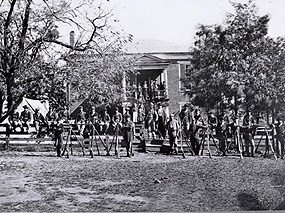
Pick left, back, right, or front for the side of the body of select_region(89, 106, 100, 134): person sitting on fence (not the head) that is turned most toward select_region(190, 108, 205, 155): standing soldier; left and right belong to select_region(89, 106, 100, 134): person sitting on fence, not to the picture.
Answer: left

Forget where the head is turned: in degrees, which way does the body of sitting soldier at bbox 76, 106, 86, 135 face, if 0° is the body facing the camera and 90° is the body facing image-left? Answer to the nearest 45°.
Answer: approximately 0°

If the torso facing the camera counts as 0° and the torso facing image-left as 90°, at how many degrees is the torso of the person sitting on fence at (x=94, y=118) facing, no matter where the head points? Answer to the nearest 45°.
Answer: approximately 0°

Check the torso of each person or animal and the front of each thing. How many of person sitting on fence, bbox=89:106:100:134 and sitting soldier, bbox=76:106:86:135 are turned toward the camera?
2

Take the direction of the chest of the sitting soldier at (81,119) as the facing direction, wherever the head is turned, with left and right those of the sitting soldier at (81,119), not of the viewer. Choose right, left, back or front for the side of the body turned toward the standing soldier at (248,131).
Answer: left

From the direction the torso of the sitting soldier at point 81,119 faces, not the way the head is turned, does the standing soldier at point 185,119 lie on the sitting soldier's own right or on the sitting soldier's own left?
on the sitting soldier's own left
